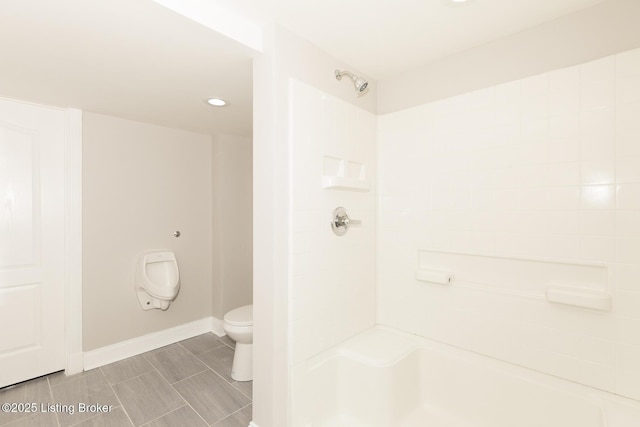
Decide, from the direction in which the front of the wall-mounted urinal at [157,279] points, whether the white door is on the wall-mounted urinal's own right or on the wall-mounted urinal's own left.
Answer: on the wall-mounted urinal's own right

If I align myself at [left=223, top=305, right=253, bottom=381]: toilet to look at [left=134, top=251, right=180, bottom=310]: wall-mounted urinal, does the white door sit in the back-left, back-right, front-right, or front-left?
front-left

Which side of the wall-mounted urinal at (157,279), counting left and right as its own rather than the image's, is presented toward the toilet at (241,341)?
front

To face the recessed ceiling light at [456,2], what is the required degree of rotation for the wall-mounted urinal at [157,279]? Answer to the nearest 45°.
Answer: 0° — it already faces it

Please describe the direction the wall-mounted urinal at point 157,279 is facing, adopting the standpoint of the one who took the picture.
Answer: facing the viewer and to the right of the viewer

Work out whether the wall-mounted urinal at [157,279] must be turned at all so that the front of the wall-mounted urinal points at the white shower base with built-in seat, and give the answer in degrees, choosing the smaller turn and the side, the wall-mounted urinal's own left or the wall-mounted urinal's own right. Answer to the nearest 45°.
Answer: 0° — it already faces it
